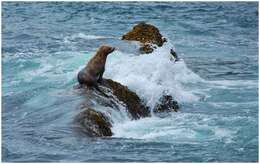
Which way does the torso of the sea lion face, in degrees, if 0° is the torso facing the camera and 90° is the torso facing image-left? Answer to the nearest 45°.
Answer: approximately 270°

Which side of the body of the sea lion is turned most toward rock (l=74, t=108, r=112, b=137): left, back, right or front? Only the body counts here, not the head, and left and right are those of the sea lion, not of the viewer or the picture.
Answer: right

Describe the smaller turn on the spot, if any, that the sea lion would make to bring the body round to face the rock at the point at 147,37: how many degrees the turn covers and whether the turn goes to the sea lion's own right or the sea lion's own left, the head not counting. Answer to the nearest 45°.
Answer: approximately 90° to the sea lion's own left
